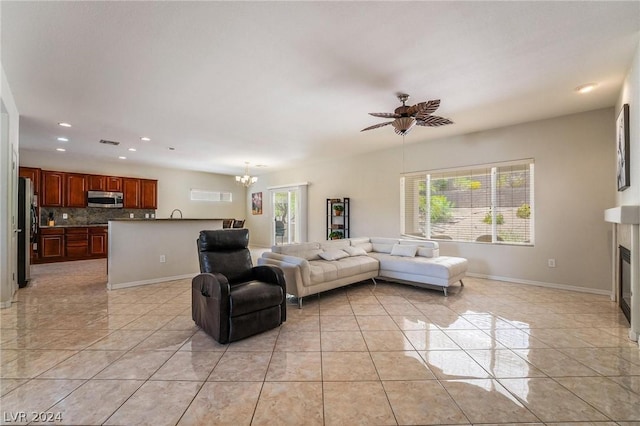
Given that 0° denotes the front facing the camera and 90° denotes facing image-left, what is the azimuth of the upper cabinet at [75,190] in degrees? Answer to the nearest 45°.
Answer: approximately 0°

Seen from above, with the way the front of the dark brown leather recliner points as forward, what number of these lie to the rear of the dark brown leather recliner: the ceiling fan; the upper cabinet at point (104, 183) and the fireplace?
1

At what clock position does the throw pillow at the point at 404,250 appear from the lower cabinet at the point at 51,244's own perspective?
The throw pillow is roughly at 11 o'clock from the lower cabinet.

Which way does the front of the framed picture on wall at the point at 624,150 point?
to the viewer's left

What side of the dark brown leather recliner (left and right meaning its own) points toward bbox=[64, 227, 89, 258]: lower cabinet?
back

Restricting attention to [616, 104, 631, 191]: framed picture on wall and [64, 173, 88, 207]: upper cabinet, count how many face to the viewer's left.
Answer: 1

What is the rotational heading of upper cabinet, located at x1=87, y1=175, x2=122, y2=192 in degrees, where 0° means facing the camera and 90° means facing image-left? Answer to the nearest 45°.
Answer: approximately 0°

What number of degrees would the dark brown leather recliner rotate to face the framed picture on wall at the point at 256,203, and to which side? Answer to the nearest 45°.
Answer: approximately 135° to its left
